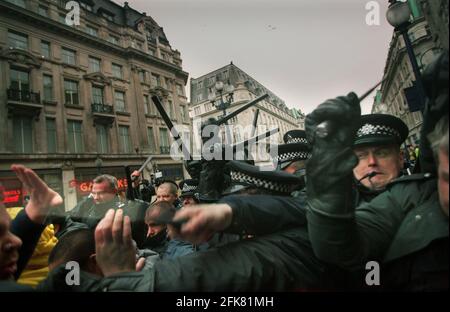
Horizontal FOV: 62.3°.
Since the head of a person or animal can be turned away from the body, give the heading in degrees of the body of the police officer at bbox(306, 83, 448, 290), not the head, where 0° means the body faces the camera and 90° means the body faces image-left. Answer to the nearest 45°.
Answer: approximately 45°

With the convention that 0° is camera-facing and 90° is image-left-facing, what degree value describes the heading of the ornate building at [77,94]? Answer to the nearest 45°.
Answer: approximately 315°

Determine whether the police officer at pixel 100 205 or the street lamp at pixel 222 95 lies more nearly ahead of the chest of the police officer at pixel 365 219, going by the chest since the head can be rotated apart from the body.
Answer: the police officer
